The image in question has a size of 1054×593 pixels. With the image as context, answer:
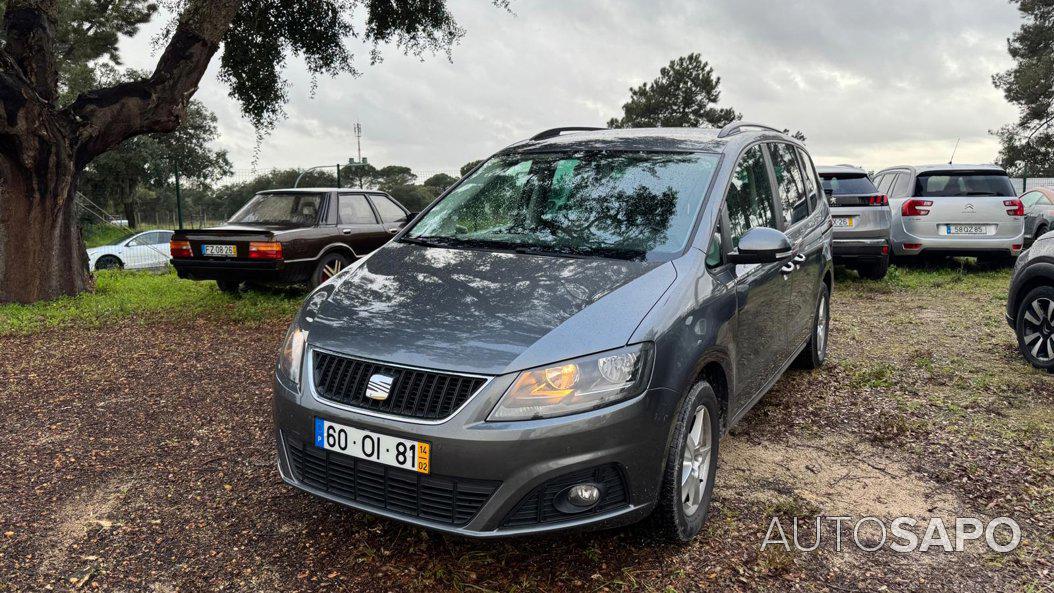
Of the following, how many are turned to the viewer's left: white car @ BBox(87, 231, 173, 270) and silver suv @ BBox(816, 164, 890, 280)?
1

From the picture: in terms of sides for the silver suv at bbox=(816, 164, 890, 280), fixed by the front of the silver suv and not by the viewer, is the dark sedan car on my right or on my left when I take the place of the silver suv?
on my left

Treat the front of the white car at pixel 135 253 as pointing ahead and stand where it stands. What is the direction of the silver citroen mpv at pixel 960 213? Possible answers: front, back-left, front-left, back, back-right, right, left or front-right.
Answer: back-left

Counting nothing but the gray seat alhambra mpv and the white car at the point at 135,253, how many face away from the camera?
0

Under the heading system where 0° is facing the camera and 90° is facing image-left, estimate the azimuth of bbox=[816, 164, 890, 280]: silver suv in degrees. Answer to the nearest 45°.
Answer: approximately 180°

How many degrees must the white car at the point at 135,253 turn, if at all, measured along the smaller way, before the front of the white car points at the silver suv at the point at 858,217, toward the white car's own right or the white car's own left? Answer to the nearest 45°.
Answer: approximately 135° to the white car's own left

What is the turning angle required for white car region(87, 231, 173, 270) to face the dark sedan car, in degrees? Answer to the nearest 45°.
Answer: approximately 90° to its left

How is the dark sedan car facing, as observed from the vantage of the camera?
facing away from the viewer and to the right of the viewer

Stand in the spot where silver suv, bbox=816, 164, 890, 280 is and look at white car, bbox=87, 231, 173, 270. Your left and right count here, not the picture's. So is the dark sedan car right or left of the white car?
left

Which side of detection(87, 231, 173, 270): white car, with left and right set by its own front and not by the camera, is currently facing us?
left

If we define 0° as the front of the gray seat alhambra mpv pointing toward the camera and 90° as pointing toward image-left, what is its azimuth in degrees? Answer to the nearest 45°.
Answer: approximately 45°

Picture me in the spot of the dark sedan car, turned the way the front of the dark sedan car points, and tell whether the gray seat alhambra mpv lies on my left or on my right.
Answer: on my right

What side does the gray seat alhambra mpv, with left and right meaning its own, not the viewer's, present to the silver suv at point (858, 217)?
back

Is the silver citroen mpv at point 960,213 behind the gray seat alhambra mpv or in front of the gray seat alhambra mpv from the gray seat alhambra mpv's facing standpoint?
behind
